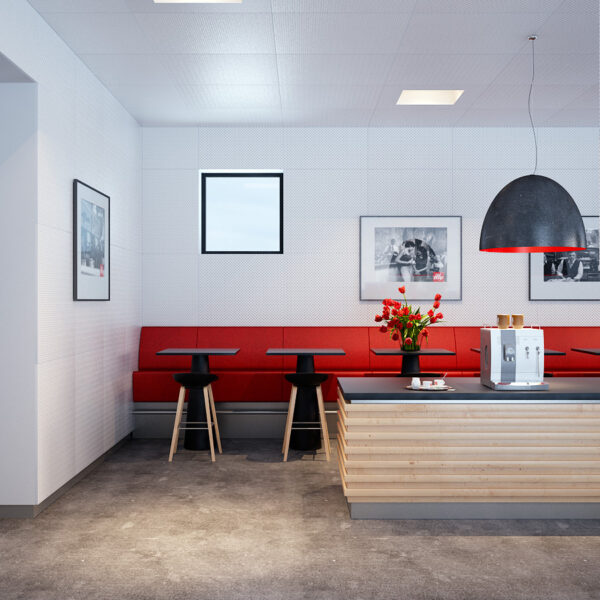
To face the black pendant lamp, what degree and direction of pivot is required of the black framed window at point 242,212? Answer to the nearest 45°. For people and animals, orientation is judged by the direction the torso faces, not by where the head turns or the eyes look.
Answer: approximately 45° to its left

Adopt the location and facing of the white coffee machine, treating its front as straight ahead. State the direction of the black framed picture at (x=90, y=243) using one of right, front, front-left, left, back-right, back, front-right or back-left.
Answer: right

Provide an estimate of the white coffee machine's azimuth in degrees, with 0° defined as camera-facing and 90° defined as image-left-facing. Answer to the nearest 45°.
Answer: approximately 0°

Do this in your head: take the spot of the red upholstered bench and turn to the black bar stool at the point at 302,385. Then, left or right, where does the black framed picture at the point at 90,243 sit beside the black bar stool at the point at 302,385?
right

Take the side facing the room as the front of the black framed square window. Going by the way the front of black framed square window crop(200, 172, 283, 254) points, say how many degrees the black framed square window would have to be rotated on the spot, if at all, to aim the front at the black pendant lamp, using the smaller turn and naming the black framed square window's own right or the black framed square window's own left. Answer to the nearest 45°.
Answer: approximately 45° to the black framed square window's own left

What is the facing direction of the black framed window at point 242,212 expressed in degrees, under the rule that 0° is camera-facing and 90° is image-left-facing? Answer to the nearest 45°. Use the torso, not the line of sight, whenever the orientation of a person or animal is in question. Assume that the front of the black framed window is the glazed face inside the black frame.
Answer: approximately 0°

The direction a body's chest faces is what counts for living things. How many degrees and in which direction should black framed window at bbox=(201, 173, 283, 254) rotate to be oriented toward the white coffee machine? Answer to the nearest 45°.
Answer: approximately 45° to its left
